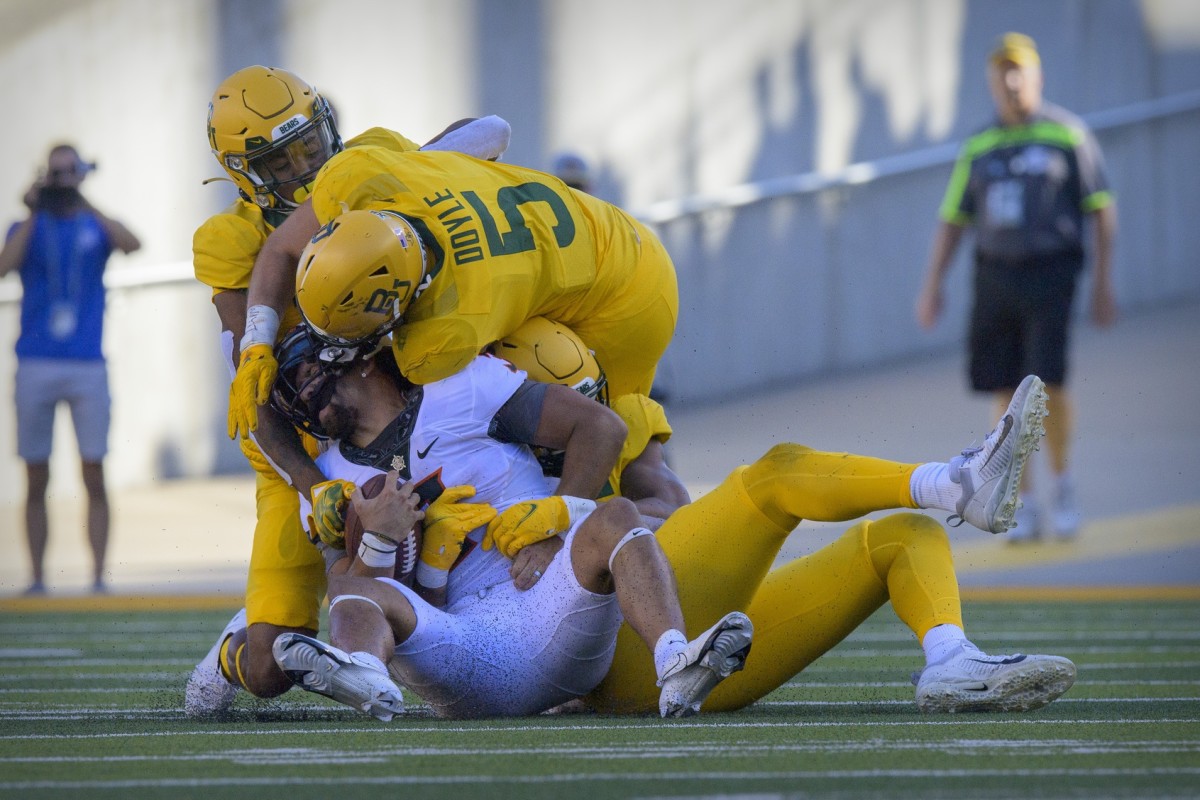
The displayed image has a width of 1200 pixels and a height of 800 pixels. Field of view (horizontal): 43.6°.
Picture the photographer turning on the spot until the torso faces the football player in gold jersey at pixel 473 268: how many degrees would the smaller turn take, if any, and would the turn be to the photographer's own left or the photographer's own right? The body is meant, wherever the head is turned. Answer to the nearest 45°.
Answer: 0° — they already face them

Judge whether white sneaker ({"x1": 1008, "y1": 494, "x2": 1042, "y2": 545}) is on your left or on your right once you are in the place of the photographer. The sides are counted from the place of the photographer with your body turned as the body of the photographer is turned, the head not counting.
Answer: on your left

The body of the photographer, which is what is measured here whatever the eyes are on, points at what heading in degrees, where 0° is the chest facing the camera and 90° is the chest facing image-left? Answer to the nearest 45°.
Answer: approximately 0°

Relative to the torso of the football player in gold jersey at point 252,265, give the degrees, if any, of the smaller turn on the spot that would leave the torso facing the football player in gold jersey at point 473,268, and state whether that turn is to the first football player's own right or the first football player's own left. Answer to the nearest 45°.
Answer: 0° — they already face them

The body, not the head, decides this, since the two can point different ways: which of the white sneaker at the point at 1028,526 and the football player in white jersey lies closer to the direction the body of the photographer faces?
the football player in white jersey

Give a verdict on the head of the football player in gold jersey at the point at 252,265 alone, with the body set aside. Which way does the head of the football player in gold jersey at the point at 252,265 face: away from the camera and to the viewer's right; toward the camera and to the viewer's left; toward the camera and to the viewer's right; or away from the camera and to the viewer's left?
toward the camera and to the viewer's right

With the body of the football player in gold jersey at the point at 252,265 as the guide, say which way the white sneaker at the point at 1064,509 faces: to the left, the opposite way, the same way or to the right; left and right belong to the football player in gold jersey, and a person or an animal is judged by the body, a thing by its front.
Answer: to the right
